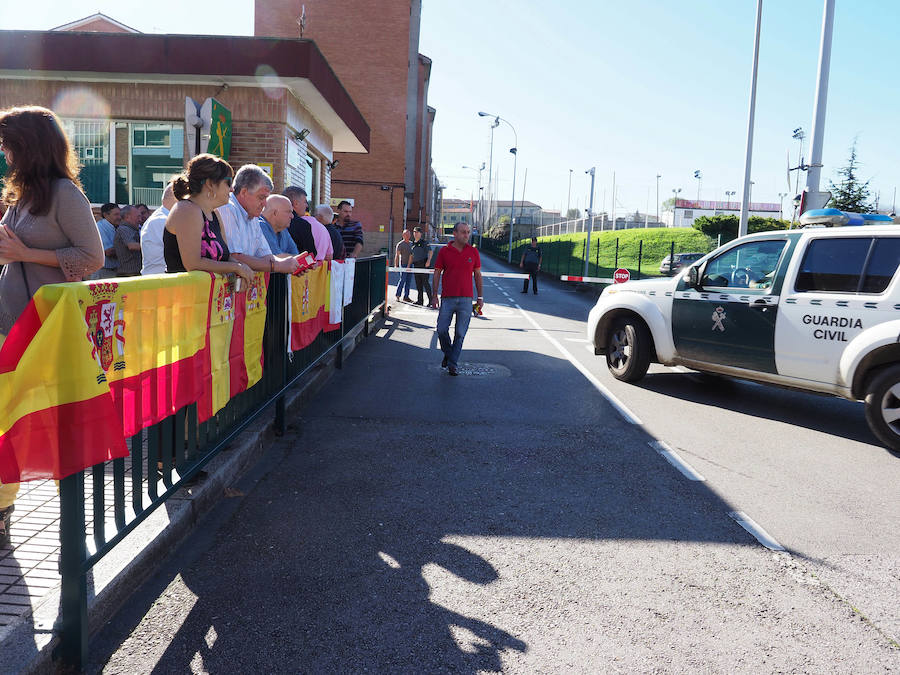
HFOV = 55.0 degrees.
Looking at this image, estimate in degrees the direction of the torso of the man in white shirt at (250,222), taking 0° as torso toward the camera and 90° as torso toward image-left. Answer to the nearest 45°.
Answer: approximately 270°

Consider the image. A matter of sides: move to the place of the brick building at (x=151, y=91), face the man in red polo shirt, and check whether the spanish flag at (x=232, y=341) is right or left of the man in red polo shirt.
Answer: right

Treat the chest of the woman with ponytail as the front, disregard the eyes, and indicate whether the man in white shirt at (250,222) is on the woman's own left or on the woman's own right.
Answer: on the woman's own left

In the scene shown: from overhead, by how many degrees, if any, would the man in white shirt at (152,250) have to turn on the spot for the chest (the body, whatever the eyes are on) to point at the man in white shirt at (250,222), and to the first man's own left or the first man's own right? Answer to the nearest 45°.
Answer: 0° — they already face them

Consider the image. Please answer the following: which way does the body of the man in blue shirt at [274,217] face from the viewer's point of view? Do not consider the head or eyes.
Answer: to the viewer's right

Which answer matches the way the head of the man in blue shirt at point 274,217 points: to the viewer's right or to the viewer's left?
to the viewer's right

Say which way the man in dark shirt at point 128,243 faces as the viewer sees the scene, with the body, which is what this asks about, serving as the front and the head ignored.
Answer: to the viewer's right

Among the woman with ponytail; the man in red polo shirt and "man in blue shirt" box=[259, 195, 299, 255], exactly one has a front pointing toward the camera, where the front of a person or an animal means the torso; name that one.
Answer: the man in red polo shirt

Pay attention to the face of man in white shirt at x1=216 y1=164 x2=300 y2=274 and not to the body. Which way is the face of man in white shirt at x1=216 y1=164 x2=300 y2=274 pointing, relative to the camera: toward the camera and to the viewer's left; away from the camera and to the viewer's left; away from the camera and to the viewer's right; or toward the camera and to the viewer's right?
toward the camera and to the viewer's right

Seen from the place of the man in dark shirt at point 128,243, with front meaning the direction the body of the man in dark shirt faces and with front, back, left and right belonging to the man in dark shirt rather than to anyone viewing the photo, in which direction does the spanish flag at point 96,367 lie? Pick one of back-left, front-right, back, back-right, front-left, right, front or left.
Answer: right

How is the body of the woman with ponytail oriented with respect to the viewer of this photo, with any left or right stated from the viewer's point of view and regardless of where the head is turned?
facing to the right of the viewer

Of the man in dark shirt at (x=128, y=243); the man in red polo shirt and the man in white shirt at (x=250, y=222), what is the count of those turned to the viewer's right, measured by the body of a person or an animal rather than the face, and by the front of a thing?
2

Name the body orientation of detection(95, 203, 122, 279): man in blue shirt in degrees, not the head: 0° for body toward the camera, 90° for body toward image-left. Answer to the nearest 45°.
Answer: approximately 270°

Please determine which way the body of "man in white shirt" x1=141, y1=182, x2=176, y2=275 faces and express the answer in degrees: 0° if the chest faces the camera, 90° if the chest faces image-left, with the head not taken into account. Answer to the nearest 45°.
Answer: approximately 270°
